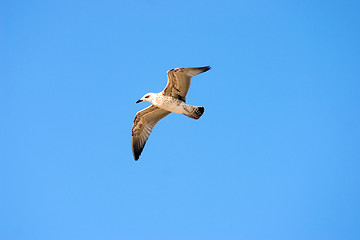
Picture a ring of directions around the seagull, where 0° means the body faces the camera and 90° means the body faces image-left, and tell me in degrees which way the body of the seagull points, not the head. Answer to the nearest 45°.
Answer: approximately 90°
